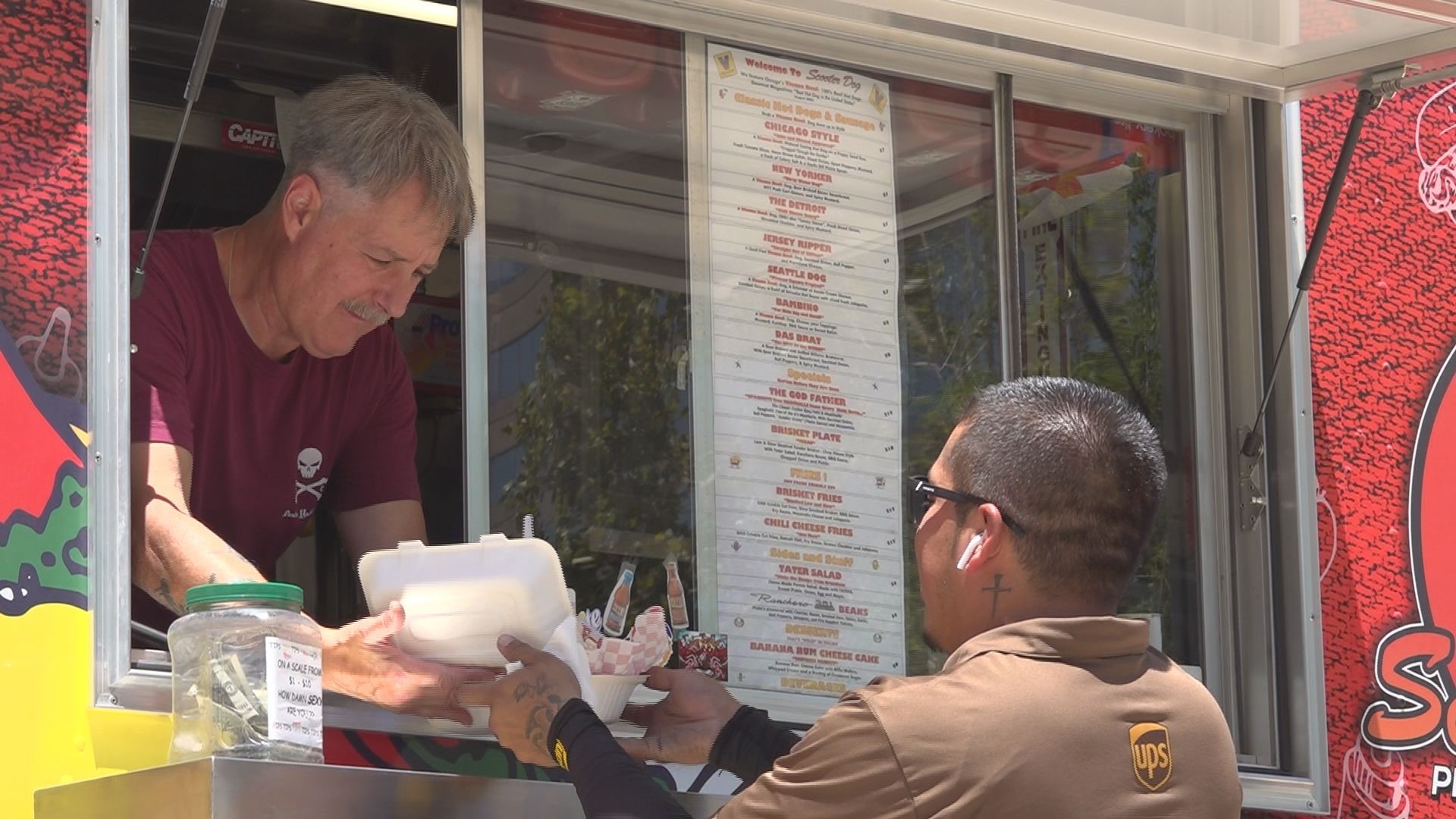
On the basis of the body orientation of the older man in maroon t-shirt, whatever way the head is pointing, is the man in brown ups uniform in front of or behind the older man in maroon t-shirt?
in front

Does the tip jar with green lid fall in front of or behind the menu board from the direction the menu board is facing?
in front

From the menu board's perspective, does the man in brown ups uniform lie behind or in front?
in front

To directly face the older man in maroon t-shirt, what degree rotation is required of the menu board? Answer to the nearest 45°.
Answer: approximately 90° to its right

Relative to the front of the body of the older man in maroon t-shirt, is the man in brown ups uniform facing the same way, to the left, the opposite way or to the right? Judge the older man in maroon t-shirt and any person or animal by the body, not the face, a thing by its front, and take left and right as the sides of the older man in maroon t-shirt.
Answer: the opposite way

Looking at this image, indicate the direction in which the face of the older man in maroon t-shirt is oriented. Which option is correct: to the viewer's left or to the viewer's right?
to the viewer's right

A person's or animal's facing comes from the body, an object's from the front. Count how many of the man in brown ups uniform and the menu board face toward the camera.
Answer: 1

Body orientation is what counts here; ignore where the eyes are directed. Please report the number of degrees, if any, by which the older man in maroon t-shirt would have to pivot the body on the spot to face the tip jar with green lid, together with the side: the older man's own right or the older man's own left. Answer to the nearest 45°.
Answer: approximately 45° to the older man's own right

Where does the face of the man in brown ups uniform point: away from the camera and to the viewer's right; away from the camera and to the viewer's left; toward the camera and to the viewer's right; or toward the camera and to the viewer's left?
away from the camera and to the viewer's left

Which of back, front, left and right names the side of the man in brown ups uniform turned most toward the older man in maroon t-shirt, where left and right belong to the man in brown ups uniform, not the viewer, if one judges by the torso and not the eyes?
front

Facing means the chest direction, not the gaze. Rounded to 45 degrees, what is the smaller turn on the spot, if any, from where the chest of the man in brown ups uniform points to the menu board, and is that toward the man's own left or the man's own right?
approximately 45° to the man's own right

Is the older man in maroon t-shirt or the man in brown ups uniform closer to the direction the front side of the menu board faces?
the man in brown ups uniform

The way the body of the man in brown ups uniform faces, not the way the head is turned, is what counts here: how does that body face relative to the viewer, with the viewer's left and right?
facing away from the viewer and to the left of the viewer
